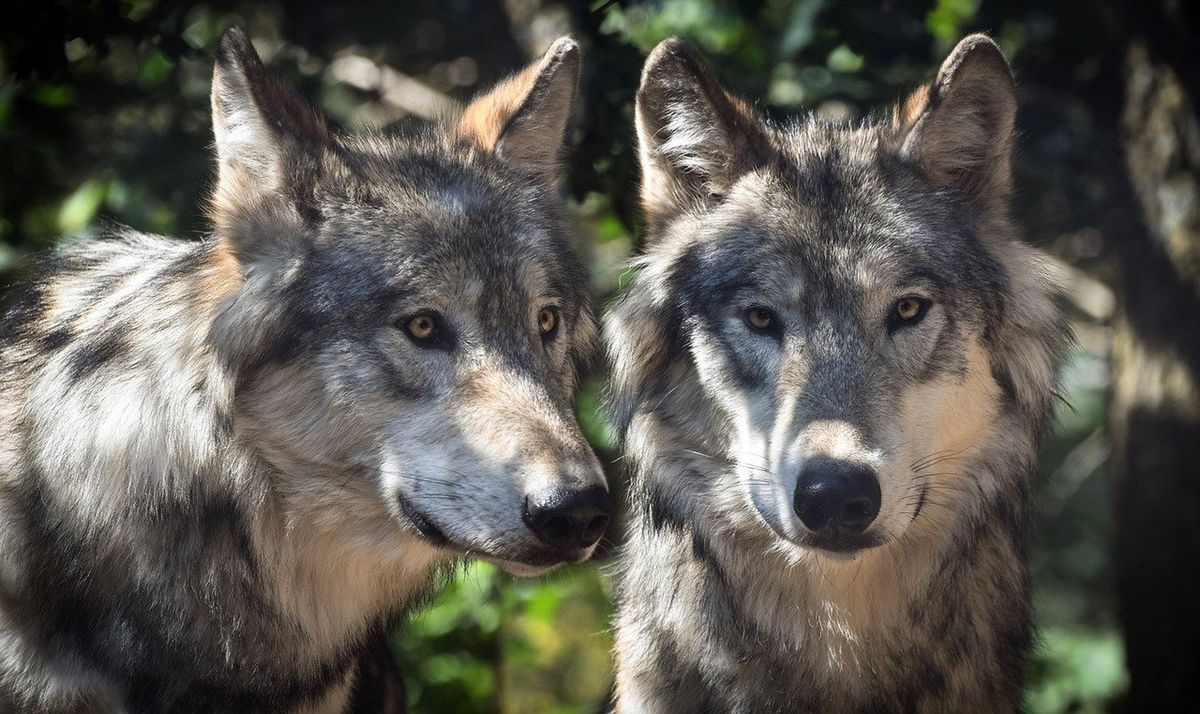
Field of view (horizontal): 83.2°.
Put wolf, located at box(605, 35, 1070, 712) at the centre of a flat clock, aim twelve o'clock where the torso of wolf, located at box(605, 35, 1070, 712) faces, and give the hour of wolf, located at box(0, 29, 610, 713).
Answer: wolf, located at box(0, 29, 610, 713) is roughly at 2 o'clock from wolf, located at box(605, 35, 1070, 712).

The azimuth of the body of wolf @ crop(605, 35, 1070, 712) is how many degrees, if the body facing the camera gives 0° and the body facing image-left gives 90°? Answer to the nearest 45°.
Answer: approximately 0°

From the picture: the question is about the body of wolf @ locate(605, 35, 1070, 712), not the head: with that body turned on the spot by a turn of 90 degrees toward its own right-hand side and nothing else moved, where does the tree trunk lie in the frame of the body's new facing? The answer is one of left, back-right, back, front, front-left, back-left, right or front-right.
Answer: back-right

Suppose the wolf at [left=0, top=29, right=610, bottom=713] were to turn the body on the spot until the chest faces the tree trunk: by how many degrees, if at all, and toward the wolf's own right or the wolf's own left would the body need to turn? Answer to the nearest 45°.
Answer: approximately 45° to the wolf's own left

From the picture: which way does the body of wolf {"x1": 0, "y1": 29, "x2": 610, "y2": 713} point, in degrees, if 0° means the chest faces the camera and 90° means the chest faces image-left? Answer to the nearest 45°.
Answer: approximately 315°

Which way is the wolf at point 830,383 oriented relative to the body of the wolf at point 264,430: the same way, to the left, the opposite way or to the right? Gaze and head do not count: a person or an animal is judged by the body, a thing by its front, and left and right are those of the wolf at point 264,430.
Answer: to the right
